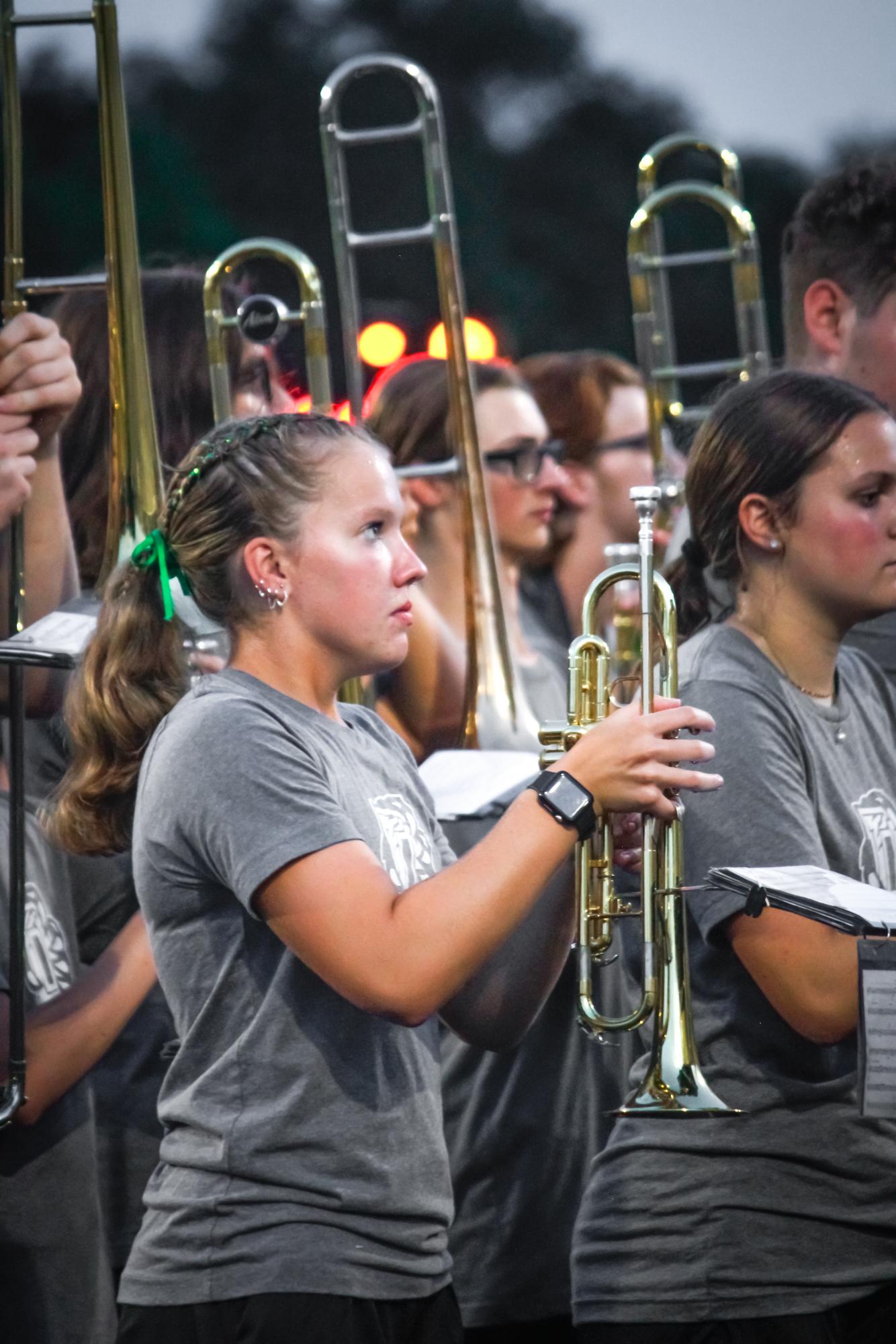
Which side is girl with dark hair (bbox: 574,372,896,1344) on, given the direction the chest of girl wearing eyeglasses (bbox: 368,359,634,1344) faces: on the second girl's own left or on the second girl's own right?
on the second girl's own right

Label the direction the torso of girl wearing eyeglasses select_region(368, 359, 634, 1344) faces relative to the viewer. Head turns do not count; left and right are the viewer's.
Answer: facing to the right of the viewer

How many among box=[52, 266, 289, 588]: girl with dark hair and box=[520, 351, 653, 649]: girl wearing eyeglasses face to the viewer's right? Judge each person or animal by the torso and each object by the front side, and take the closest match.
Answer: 2

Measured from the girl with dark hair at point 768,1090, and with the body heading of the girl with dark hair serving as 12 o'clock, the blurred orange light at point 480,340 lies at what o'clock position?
The blurred orange light is roughly at 7 o'clock from the girl with dark hair.

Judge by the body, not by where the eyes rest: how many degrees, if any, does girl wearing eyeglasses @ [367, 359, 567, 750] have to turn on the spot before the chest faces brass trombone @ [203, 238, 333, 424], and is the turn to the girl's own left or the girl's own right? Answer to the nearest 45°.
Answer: approximately 135° to the girl's own right

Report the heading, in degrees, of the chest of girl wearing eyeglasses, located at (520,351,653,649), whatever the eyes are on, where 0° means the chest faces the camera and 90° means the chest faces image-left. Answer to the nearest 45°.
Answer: approximately 270°

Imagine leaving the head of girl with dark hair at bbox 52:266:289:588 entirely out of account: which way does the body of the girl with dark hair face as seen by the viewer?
to the viewer's right

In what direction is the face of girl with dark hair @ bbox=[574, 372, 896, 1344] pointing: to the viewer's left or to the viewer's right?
to the viewer's right

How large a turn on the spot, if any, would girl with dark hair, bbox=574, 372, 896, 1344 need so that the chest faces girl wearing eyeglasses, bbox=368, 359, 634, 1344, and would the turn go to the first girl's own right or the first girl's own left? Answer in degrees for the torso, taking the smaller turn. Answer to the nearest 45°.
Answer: approximately 180°

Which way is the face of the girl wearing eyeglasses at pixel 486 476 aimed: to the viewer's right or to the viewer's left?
to the viewer's right

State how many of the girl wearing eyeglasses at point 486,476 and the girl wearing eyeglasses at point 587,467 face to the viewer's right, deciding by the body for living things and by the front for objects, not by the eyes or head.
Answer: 2
